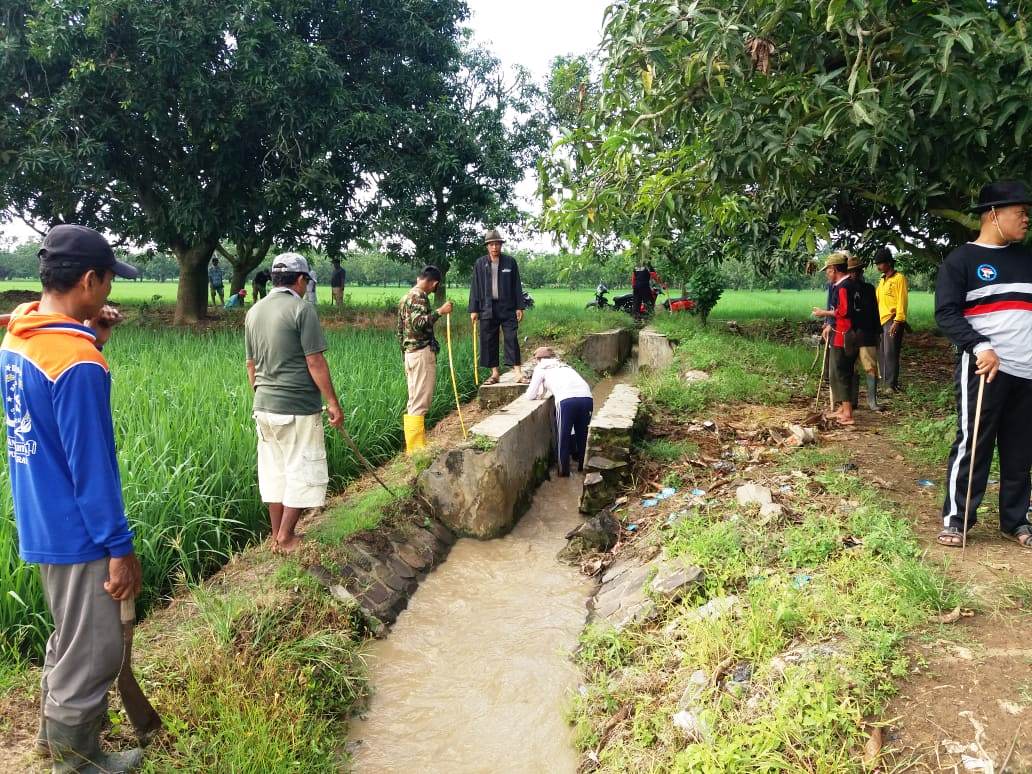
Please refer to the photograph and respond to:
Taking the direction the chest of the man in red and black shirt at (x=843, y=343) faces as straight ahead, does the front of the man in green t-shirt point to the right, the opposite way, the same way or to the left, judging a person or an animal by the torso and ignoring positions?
to the right

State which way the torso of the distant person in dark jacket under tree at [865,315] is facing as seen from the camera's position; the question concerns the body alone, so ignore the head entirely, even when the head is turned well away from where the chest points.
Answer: to the viewer's left

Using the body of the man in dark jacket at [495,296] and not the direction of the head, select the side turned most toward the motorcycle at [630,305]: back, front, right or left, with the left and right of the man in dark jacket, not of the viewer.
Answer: back

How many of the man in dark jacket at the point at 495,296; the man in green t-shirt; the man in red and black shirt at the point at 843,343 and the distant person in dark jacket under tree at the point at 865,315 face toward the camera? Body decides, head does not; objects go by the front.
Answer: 1

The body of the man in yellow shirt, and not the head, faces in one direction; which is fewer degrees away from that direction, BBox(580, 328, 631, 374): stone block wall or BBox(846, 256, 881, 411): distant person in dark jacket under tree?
the distant person in dark jacket under tree

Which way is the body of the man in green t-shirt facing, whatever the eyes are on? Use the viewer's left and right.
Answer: facing away from the viewer and to the right of the viewer

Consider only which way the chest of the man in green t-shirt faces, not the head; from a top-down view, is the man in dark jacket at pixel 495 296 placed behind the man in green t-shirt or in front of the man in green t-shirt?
in front

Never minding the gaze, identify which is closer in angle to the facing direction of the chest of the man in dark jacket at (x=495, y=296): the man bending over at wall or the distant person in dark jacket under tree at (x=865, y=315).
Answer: the man bending over at wall

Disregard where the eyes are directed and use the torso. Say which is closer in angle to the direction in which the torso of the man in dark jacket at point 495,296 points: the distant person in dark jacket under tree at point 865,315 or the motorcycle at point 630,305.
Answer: the distant person in dark jacket under tree

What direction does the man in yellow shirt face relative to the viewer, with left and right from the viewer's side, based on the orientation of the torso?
facing the viewer and to the left of the viewer

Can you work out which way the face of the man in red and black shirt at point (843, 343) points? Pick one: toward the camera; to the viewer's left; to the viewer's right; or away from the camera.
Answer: to the viewer's left

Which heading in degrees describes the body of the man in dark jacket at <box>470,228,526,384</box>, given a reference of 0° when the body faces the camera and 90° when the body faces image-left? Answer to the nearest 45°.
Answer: approximately 0°

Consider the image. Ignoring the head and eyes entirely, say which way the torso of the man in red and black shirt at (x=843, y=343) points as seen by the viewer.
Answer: to the viewer's left

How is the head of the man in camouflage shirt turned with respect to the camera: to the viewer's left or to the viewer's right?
to the viewer's right
